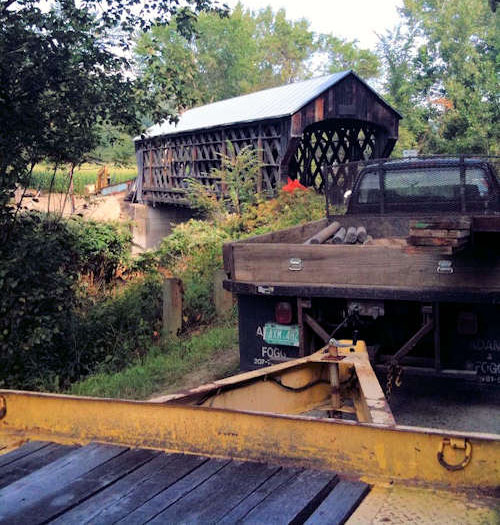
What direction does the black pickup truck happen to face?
away from the camera

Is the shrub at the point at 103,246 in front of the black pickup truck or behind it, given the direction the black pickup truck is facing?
in front

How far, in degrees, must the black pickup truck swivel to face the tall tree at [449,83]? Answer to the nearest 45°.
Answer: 0° — it already faces it

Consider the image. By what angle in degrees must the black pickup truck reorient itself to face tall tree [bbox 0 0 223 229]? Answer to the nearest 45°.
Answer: approximately 45° to its left

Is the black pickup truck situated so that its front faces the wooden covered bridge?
yes

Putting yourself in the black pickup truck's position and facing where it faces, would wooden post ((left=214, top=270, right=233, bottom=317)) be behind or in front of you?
in front

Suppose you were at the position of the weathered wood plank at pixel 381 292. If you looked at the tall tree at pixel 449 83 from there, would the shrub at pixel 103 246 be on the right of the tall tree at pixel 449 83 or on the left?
left
